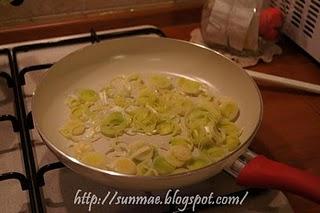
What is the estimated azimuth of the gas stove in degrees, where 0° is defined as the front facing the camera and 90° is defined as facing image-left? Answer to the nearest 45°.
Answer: approximately 0°
